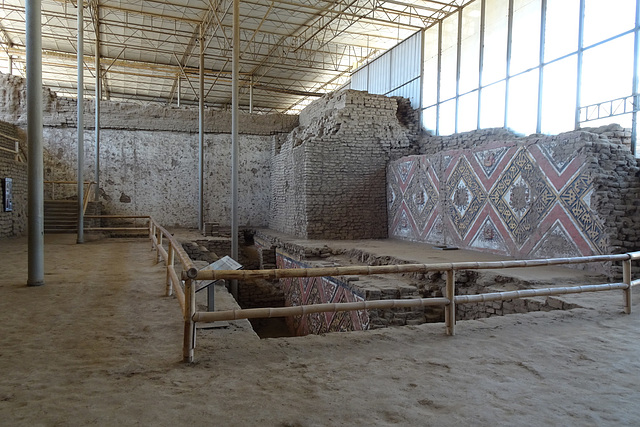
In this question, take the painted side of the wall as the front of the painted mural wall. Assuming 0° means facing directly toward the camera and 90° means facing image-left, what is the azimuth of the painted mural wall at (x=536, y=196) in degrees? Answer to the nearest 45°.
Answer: approximately 45°

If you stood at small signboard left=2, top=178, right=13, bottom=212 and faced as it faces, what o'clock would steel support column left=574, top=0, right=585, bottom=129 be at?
The steel support column is roughly at 12 o'clock from the small signboard.

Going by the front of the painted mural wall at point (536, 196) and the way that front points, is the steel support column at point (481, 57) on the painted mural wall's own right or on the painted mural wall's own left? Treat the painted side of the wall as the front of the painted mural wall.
on the painted mural wall's own right

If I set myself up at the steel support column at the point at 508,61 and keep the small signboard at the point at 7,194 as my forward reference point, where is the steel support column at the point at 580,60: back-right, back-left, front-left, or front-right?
back-left

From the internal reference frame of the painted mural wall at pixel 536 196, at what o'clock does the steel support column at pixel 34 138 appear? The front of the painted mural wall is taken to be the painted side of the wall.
The steel support column is roughly at 12 o'clock from the painted mural wall.

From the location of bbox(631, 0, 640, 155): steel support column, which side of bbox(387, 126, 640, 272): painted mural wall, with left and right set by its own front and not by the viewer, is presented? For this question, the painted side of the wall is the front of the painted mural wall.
back

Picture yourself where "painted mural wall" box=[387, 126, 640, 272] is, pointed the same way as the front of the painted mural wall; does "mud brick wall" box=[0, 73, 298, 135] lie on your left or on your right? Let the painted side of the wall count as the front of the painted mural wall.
on your right

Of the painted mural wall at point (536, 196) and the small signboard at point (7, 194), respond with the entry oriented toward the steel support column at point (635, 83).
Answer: the small signboard

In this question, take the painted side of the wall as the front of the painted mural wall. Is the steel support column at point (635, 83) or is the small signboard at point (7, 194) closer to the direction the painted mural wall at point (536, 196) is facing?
the small signboard

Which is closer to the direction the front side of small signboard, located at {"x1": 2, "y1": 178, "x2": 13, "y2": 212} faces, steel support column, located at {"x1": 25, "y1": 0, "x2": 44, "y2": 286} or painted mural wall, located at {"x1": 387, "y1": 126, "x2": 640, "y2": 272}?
the painted mural wall
